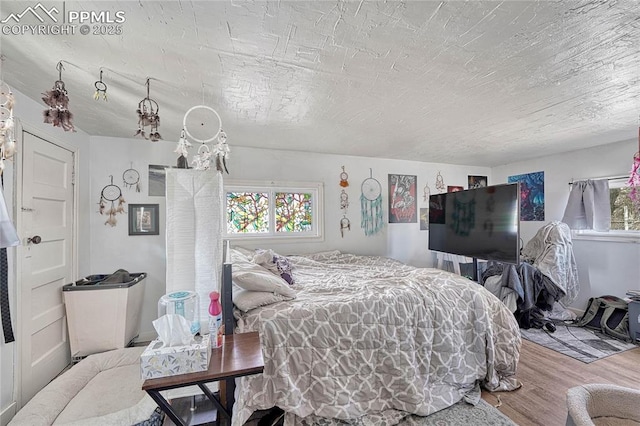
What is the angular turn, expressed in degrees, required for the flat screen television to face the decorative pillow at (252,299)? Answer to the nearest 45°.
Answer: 0° — it already faces it

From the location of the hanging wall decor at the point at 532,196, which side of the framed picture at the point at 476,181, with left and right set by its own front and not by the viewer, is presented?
left

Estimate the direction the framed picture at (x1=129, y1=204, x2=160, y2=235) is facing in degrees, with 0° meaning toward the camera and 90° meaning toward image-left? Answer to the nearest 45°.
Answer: approximately 0°

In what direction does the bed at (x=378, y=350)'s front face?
to the viewer's right

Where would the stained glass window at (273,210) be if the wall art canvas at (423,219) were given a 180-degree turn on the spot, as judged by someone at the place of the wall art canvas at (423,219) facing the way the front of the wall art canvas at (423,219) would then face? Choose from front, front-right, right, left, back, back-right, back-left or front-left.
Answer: back-left

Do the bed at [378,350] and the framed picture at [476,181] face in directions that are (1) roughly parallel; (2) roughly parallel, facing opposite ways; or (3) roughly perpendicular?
roughly perpendicular

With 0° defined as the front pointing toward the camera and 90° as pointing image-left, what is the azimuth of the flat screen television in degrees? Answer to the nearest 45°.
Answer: approximately 45°

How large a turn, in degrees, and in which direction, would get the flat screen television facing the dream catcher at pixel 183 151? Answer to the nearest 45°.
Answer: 0° — it already faces it

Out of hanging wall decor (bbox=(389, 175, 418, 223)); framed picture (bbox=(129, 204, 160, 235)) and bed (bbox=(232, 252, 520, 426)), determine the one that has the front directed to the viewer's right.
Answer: the bed

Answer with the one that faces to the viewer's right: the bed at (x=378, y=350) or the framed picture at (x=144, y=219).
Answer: the bed

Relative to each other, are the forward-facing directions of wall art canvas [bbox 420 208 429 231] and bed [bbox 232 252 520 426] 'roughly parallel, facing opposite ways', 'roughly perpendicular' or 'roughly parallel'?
roughly perpendicular

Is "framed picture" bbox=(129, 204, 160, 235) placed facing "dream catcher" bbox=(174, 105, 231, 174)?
yes

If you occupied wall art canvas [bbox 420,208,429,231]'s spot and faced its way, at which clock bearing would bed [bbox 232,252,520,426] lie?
The bed is roughly at 12 o'clock from the wall art canvas.
